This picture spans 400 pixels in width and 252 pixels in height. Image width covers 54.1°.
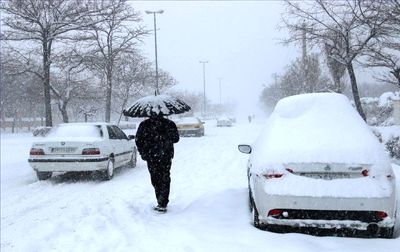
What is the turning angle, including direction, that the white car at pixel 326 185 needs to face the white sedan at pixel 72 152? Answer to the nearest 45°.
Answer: approximately 45° to its left

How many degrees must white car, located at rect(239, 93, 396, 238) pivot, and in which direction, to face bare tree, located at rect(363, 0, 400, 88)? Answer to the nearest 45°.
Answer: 0° — it already faces it

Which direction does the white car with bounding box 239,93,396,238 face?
away from the camera

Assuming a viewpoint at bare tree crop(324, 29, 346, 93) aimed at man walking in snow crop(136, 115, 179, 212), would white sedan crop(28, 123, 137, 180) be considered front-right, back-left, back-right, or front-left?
front-right

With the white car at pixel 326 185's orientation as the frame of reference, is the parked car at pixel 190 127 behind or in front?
in front

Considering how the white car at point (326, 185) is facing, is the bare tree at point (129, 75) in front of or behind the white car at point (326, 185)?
in front

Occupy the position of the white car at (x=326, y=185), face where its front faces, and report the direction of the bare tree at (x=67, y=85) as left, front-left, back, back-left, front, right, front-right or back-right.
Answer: front-left

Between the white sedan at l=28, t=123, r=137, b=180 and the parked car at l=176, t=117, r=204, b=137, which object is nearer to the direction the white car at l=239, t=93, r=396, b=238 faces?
the parked car

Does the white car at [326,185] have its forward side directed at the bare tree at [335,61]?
yes
